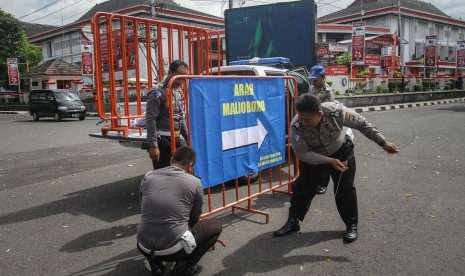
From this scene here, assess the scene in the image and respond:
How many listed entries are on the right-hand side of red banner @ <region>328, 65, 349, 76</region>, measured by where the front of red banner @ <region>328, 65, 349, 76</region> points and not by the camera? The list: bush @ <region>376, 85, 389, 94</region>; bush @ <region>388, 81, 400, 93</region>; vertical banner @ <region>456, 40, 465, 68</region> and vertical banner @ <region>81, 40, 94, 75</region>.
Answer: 1

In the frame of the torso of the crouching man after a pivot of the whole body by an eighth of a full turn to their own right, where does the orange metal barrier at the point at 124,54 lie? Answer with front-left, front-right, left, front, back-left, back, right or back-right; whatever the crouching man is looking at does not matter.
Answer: left

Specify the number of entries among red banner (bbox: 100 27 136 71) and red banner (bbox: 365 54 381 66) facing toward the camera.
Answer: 2

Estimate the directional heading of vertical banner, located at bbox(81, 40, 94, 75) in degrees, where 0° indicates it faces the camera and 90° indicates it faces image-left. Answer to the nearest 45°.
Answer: approximately 0°

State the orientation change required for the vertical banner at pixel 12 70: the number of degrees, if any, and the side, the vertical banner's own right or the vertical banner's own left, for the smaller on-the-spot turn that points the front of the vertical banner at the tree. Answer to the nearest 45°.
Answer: approximately 180°

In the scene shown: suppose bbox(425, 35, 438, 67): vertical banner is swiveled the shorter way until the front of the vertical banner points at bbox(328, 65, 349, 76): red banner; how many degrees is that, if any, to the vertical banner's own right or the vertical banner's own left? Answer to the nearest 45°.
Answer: approximately 45° to the vertical banner's own right

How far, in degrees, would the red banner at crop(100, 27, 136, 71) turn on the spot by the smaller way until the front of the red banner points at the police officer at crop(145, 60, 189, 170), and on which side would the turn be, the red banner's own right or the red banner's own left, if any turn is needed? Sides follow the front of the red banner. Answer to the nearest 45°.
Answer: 0° — it already faces them
